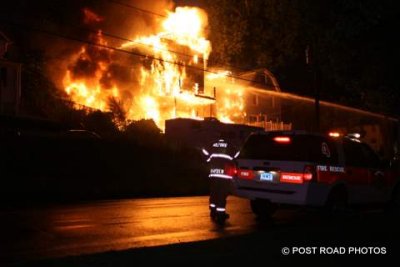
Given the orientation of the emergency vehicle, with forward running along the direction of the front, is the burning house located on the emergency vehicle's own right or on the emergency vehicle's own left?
on the emergency vehicle's own left

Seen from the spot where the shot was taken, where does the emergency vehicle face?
facing away from the viewer and to the right of the viewer

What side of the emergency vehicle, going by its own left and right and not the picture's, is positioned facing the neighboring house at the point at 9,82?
left

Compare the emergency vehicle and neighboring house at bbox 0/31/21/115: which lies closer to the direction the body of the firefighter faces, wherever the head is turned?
the neighboring house

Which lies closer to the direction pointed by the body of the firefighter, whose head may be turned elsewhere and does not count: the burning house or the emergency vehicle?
the burning house

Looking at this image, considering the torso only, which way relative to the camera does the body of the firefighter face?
away from the camera
